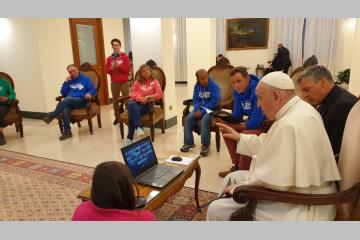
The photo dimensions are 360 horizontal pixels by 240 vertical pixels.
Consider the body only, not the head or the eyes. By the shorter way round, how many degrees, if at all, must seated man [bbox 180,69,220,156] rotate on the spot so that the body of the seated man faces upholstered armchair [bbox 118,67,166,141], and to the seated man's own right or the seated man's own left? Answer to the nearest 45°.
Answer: approximately 90° to the seated man's own right

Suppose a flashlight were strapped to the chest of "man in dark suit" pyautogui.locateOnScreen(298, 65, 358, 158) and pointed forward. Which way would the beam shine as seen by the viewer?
to the viewer's left

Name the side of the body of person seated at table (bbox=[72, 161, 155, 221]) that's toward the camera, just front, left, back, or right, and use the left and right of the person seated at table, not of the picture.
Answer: back

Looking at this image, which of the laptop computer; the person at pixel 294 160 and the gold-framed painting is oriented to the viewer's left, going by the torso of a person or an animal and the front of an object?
the person

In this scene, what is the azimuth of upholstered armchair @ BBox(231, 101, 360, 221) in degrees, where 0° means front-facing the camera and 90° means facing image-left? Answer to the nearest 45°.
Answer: approximately 90°

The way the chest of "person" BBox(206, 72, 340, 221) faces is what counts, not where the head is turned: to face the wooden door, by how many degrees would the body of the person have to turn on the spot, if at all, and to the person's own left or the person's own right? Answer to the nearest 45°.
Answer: approximately 45° to the person's own right

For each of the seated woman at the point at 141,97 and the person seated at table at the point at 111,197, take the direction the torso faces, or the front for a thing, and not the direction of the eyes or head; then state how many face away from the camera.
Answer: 1

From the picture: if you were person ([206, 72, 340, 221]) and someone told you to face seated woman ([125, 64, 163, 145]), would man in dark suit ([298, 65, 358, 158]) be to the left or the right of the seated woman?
right
